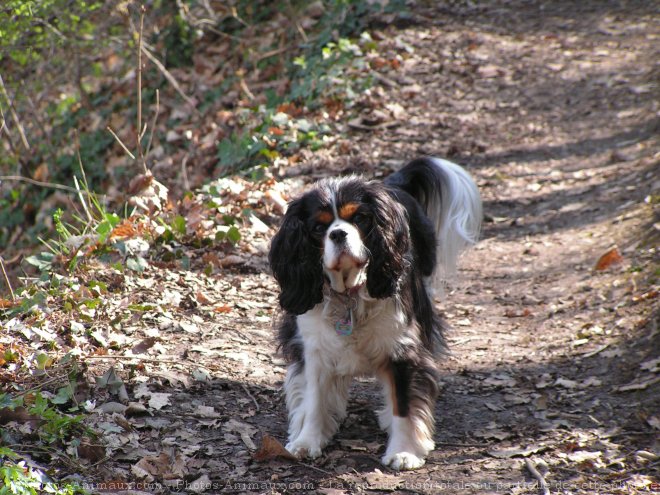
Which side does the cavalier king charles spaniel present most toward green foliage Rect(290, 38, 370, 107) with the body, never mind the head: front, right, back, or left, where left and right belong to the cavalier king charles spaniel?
back

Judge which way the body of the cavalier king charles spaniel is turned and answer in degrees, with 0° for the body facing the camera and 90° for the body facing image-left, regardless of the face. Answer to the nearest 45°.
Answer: approximately 0°

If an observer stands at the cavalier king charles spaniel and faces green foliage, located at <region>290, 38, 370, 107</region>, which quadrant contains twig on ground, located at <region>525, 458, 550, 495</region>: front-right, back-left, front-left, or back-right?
back-right

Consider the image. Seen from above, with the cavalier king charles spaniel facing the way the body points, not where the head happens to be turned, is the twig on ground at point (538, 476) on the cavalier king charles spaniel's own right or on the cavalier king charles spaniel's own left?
on the cavalier king charles spaniel's own left
